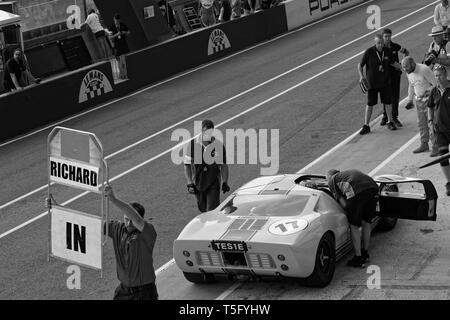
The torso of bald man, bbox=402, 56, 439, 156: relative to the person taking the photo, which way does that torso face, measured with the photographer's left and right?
facing the viewer and to the left of the viewer

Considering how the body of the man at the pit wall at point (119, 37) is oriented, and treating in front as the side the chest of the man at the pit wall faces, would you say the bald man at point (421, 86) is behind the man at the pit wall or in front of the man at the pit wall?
in front

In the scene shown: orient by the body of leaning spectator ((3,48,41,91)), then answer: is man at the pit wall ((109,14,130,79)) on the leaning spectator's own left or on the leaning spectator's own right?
on the leaning spectator's own left

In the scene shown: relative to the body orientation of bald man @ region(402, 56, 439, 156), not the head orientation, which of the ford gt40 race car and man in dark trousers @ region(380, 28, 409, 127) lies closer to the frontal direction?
the ford gt40 race car

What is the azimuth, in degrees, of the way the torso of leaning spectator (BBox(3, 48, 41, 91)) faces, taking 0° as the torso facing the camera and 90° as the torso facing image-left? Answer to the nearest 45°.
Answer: approximately 315°

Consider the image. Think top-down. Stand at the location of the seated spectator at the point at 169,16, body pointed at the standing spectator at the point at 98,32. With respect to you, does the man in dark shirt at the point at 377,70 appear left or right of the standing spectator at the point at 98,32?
left

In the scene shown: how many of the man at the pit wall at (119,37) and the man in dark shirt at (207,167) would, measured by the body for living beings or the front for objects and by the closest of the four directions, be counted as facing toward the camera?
2

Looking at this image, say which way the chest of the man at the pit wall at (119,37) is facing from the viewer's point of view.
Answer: toward the camera

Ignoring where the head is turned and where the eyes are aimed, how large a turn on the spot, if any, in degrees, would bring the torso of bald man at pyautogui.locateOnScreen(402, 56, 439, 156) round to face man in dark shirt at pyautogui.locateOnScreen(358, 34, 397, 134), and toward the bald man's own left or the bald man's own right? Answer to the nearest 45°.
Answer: approximately 90° to the bald man's own right

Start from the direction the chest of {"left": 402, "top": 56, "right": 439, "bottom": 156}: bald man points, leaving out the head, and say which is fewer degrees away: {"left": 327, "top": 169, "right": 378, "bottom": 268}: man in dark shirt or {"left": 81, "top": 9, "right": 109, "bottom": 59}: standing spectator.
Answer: the man in dark shirt

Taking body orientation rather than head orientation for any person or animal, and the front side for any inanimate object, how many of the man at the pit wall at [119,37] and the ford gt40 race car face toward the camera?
1

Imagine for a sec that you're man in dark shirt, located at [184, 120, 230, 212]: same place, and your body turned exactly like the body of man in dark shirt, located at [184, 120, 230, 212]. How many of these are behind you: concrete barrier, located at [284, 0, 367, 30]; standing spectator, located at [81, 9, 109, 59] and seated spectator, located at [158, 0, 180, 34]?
3

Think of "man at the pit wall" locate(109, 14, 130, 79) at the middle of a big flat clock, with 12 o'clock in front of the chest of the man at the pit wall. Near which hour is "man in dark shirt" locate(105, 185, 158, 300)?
The man in dark shirt is roughly at 12 o'clock from the man at the pit wall.

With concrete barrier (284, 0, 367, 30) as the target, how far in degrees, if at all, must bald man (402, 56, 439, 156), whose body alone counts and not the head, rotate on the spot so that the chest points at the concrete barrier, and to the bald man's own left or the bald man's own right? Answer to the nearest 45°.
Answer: approximately 135° to the bald man's own right
